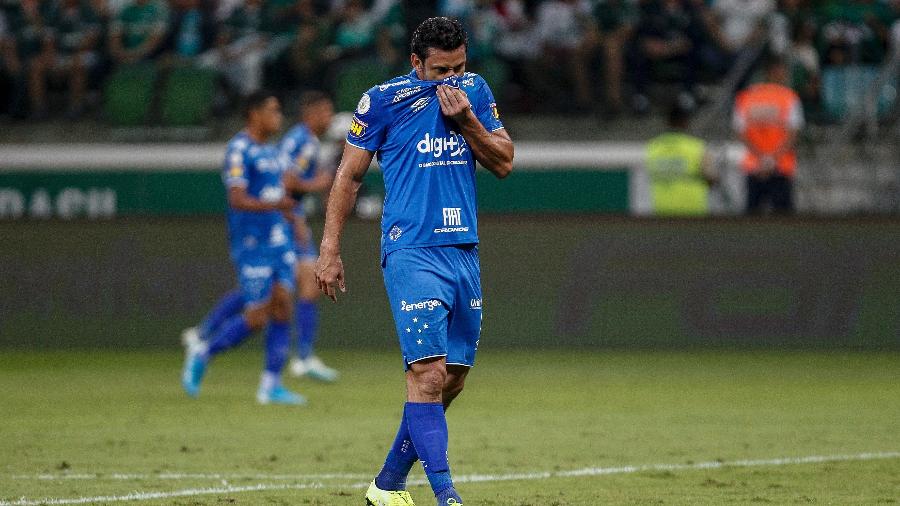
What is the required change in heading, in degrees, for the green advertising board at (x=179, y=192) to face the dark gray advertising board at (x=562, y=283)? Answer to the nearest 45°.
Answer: approximately 45° to its left

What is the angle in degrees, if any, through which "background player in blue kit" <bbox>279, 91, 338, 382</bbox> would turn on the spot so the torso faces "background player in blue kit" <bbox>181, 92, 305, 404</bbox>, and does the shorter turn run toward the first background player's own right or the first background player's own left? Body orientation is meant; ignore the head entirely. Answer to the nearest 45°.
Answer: approximately 90° to the first background player's own right

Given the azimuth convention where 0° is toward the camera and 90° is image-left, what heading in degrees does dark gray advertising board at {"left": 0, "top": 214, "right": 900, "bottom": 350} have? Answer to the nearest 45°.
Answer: approximately 0°

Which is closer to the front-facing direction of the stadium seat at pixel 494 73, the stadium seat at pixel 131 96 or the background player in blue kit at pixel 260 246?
the background player in blue kit
